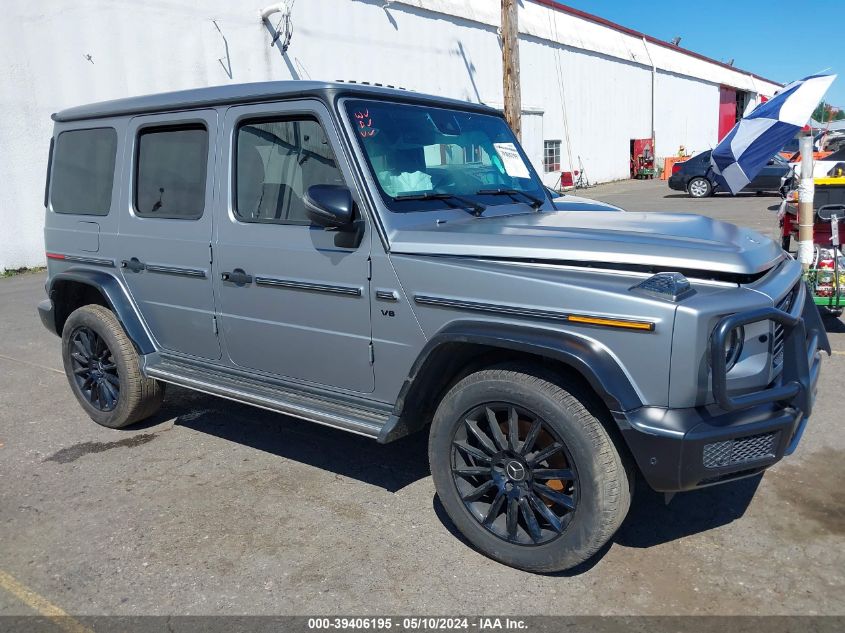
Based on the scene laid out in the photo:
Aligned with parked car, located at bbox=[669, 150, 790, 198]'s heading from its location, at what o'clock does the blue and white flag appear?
The blue and white flag is roughly at 3 o'clock from the parked car.

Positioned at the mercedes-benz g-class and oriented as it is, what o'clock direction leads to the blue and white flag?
The blue and white flag is roughly at 9 o'clock from the mercedes-benz g-class.

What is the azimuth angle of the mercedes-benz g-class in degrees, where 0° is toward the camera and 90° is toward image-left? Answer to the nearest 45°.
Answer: approximately 315°

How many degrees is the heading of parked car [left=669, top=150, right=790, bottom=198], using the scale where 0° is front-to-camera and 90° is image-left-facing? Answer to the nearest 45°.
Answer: approximately 270°

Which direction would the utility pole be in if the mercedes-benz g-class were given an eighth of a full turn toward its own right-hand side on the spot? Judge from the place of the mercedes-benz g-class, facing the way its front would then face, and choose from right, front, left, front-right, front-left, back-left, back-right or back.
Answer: back

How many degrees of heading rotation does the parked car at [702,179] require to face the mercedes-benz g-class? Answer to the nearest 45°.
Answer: approximately 90° to its right

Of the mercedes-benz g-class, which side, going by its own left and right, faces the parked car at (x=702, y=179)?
left
